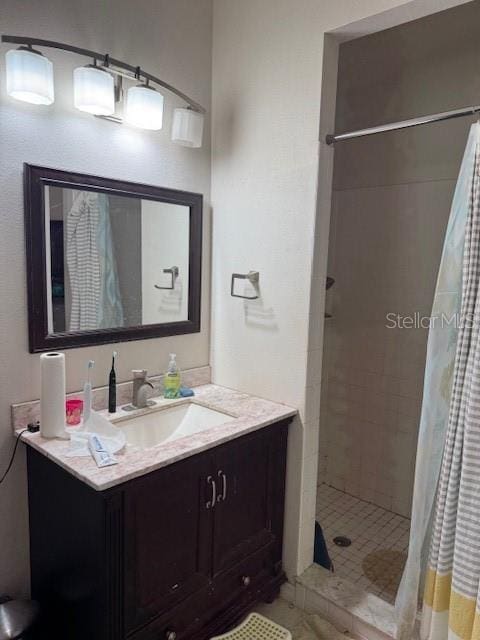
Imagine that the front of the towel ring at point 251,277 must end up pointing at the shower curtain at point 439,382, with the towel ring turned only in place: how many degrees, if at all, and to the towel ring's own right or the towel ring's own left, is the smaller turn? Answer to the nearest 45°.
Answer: approximately 90° to the towel ring's own left

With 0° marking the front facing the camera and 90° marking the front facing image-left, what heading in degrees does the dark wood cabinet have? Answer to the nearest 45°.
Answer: approximately 315°

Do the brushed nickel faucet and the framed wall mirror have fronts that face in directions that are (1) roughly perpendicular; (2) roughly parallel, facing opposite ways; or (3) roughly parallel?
roughly parallel

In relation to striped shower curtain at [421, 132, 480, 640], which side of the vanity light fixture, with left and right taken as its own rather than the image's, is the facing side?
front

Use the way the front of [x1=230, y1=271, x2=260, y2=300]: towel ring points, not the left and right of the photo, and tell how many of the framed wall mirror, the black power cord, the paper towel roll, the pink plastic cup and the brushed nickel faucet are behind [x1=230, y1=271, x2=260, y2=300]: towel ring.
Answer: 0

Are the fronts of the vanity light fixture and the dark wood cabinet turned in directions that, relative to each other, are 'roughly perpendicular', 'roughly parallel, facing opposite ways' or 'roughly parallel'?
roughly parallel

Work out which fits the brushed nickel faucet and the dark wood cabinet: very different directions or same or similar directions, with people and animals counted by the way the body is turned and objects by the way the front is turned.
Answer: same or similar directions

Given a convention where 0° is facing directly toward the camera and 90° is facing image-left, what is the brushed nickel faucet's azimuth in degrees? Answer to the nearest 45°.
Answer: approximately 315°

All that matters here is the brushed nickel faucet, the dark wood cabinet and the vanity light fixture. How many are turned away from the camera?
0

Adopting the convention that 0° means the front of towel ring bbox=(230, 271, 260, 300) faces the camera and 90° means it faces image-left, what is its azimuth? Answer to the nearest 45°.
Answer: approximately 45°

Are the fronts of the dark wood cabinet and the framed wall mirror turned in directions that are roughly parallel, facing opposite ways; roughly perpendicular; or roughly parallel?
roughly parallel

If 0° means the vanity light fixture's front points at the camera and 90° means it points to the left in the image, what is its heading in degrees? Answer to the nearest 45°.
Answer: approximately 315°

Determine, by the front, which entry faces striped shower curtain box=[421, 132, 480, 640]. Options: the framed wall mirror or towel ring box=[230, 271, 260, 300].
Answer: the framed wall mirror
